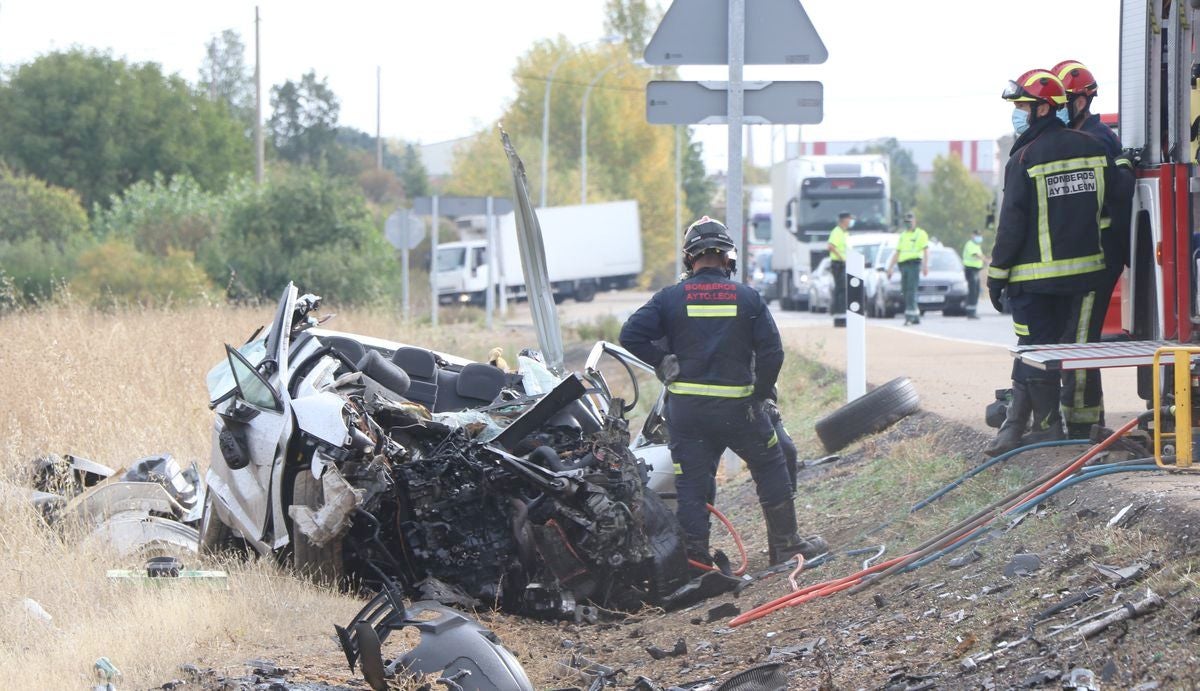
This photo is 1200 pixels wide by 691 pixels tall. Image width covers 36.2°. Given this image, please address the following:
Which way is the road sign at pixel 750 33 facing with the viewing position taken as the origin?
facing away from the viewer

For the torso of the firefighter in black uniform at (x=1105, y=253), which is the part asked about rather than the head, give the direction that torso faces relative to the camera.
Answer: to the viewer's left

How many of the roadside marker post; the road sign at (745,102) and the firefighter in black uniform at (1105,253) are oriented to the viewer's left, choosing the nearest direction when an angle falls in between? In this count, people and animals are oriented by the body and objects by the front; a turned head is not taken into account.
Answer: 1

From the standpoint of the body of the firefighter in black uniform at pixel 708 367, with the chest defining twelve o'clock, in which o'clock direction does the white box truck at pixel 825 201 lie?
The white box truck is roughly at 12 o'clock from the firefighter in black uniform.

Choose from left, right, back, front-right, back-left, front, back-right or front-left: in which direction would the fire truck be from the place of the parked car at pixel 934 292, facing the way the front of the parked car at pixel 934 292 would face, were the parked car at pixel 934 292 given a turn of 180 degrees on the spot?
back

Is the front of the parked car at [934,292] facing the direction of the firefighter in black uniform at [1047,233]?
yes

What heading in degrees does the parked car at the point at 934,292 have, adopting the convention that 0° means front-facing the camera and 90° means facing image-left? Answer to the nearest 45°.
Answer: approximately 0°

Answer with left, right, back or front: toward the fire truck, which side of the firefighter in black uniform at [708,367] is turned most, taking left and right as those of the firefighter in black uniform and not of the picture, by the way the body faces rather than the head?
right

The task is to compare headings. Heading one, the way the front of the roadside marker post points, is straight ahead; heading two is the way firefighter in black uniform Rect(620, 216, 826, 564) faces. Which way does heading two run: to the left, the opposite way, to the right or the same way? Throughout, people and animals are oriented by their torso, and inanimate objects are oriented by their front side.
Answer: the opposite way

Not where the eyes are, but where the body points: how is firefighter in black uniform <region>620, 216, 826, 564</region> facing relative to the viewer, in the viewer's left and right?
facing away from the viewer

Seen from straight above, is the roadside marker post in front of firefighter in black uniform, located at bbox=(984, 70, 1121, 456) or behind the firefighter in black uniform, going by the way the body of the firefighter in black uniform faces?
in front

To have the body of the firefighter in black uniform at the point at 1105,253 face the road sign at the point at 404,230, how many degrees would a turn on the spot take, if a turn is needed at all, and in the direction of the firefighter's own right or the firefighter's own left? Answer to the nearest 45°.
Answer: approximately 45° to the firefighter's own right

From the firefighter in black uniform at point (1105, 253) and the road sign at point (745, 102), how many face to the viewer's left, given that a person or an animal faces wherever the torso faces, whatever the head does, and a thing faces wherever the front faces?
1

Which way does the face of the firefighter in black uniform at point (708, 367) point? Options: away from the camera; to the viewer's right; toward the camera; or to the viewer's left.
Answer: away from the camera

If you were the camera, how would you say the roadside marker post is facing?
facing the viewer

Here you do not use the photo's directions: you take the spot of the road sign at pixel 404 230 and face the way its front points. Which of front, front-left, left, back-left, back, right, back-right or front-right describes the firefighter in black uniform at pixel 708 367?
back

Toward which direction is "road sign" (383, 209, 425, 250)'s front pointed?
away from the camera
